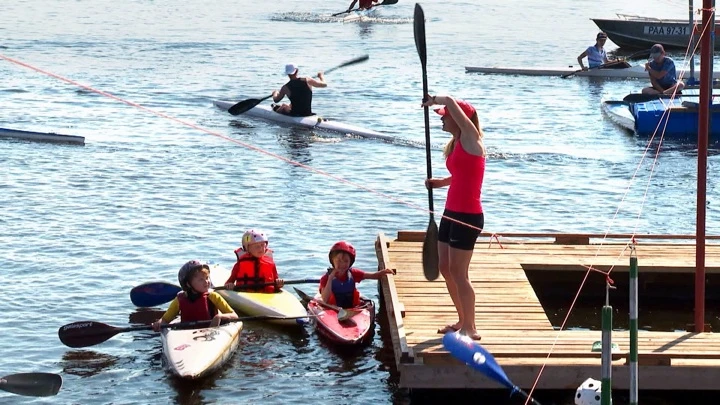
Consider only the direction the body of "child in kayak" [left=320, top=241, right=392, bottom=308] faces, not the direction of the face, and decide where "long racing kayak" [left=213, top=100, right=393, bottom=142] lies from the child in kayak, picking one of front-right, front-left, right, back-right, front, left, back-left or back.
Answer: back

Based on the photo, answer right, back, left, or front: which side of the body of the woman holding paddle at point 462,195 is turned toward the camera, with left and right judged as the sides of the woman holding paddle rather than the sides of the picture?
left

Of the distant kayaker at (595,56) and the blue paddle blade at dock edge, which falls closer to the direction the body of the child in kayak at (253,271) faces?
the blue paddle blade at dock edge

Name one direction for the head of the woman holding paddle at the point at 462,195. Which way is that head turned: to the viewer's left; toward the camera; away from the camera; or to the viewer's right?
to the viewer's left

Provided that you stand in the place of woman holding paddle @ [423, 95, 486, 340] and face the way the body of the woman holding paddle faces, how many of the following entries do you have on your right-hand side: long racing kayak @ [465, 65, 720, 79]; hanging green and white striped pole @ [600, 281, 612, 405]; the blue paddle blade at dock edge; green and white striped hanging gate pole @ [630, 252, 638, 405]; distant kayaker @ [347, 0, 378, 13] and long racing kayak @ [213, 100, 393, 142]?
3

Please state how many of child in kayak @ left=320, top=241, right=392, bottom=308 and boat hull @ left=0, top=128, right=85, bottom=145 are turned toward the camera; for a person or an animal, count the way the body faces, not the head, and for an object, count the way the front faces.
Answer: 1

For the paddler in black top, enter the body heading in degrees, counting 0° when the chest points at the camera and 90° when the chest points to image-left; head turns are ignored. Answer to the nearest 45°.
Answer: approximately 135°

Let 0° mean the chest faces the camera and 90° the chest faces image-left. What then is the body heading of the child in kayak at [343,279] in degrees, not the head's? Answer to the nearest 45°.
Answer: approximately 0°

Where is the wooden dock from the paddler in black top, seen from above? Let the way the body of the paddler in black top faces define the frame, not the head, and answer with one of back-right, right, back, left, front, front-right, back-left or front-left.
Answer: back-left
